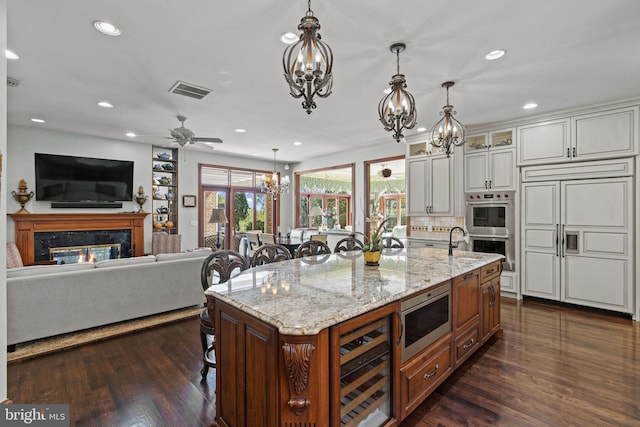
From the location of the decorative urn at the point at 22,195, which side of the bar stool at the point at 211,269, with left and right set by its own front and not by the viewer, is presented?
back

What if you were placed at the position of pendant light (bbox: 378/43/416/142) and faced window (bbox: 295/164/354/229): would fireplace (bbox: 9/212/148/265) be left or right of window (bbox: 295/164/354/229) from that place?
left

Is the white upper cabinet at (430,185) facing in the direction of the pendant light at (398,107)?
yes

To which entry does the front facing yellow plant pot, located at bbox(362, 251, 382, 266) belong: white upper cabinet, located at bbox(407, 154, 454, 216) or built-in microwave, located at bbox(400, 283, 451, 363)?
the white upper cabinet

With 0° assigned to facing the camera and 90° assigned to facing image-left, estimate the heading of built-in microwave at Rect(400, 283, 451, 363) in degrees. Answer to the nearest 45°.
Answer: approximately 315°

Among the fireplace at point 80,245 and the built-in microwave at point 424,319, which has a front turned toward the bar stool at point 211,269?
the fireplace

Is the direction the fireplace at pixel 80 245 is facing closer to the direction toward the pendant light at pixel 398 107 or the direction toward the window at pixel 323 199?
the pendant light

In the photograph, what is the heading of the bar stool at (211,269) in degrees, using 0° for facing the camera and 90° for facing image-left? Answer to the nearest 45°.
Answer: approximately 315°

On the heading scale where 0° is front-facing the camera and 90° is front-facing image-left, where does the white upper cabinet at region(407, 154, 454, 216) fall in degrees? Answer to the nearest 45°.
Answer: approximately 0°

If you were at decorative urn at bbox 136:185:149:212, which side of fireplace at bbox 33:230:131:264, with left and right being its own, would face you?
left

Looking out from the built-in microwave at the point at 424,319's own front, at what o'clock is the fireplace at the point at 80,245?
The fireplace is roughly at 5 o'clock from the built-in microwave.

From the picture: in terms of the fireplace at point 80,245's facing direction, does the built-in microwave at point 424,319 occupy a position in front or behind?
in front

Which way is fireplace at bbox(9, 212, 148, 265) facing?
toward the camera
